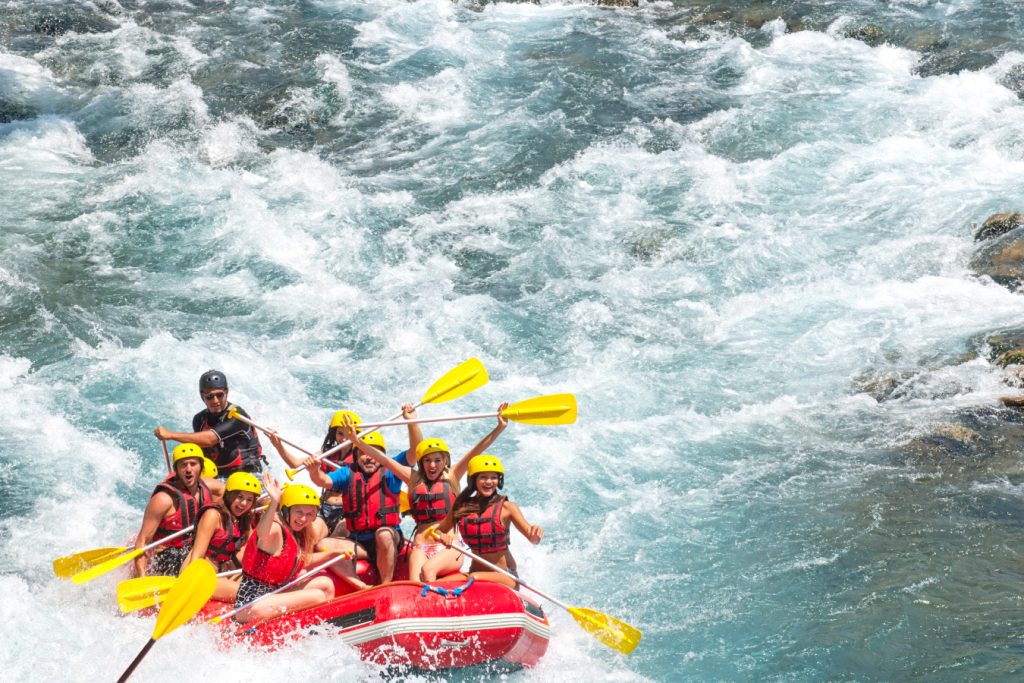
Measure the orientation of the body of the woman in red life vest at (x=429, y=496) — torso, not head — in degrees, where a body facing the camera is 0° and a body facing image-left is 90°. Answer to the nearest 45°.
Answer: approximately 0°

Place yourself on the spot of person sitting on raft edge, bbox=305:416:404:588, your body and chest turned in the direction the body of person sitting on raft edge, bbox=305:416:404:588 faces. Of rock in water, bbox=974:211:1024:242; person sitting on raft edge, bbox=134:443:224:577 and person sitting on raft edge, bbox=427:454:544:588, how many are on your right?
1

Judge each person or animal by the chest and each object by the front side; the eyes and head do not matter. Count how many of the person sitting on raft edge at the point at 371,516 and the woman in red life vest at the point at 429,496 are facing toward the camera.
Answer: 2

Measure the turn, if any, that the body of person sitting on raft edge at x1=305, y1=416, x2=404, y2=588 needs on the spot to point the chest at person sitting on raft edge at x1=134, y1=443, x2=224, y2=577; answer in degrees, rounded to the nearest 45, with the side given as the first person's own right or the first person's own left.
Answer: approximately 90° to the first person's own right

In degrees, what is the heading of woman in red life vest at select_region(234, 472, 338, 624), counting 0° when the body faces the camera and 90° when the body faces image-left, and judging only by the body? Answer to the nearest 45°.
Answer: approximately 315°

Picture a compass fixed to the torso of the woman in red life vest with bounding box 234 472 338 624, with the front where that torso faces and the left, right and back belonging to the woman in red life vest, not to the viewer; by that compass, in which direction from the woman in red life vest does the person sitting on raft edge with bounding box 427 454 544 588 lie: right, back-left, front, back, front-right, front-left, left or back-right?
front-left

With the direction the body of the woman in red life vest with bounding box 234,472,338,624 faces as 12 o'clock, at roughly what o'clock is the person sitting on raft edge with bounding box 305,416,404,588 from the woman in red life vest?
The person sitting on raft edge is roughly at 9 o'clock from the woman in red life vest.

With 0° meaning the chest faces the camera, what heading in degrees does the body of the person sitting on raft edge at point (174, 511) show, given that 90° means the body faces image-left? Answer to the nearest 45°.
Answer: approximately 315°

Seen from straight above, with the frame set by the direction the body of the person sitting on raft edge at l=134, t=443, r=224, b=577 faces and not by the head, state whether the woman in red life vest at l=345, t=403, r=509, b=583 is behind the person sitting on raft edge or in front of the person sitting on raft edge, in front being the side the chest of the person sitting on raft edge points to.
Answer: in front
